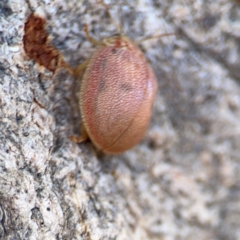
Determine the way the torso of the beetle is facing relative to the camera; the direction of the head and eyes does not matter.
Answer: away from the camera
